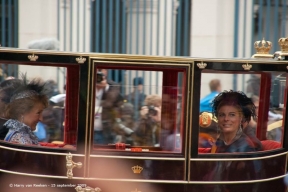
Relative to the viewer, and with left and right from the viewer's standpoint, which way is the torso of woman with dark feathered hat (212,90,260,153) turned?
facing the viewer and to the left of the viewer

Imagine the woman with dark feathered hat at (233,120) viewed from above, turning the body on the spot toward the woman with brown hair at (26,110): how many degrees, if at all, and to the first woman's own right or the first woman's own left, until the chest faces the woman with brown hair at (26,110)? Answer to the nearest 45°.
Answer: approximately 45° to the first woman's own right

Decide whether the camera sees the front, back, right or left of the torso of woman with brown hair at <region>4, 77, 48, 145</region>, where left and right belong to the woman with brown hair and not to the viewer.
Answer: right
